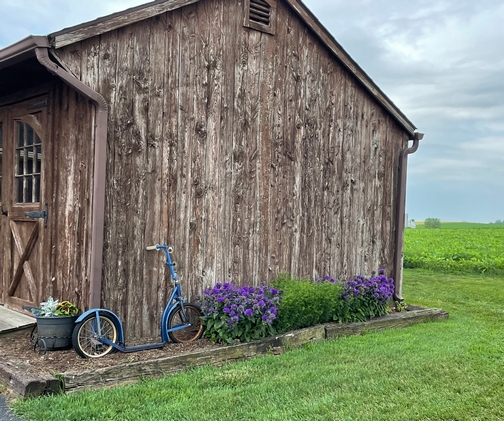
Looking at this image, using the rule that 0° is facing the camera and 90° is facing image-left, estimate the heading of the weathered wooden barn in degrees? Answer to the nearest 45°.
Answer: approximately 45°
